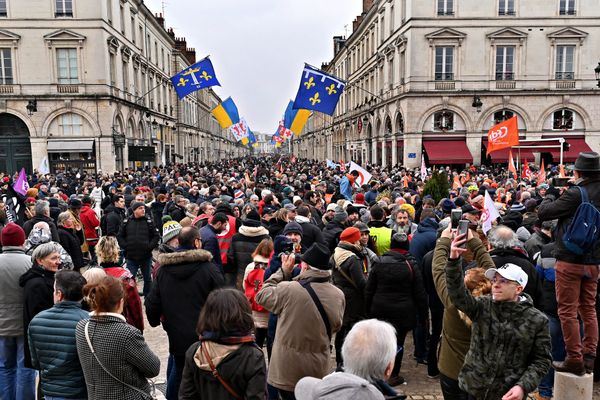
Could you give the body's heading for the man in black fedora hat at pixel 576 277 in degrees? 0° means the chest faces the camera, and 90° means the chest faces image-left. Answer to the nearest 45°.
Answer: approximately 135°

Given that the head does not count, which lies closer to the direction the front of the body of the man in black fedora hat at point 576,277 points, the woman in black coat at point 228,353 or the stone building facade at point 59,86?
the stone building facade

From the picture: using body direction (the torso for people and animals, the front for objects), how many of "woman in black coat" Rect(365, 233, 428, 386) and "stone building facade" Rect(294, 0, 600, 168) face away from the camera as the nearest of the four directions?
1

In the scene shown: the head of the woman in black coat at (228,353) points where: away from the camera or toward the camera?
away from the camera

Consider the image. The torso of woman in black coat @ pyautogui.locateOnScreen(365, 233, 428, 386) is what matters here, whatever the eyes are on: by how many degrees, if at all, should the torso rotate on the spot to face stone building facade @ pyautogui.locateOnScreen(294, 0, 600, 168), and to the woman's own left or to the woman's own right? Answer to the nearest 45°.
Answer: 0° — they already face it

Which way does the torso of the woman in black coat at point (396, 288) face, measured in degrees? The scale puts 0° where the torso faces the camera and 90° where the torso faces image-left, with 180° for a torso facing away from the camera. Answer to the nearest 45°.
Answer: approximately 180°
